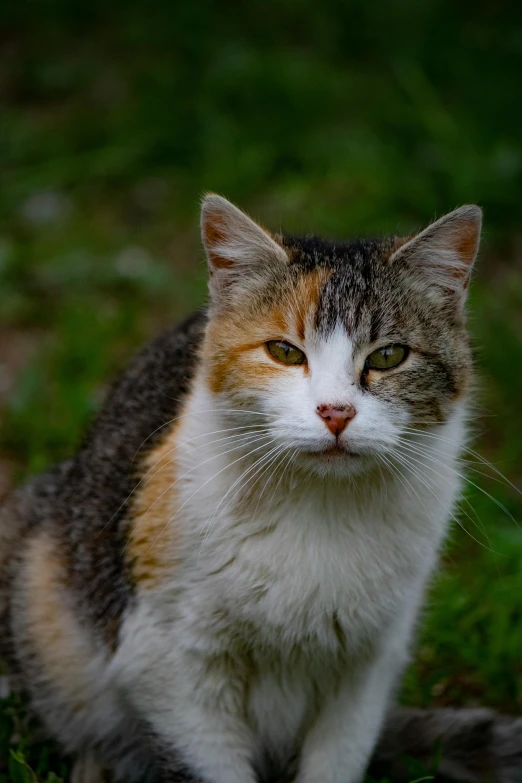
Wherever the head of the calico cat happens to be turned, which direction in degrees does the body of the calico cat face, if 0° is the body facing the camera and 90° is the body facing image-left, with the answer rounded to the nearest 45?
approximately 315°
